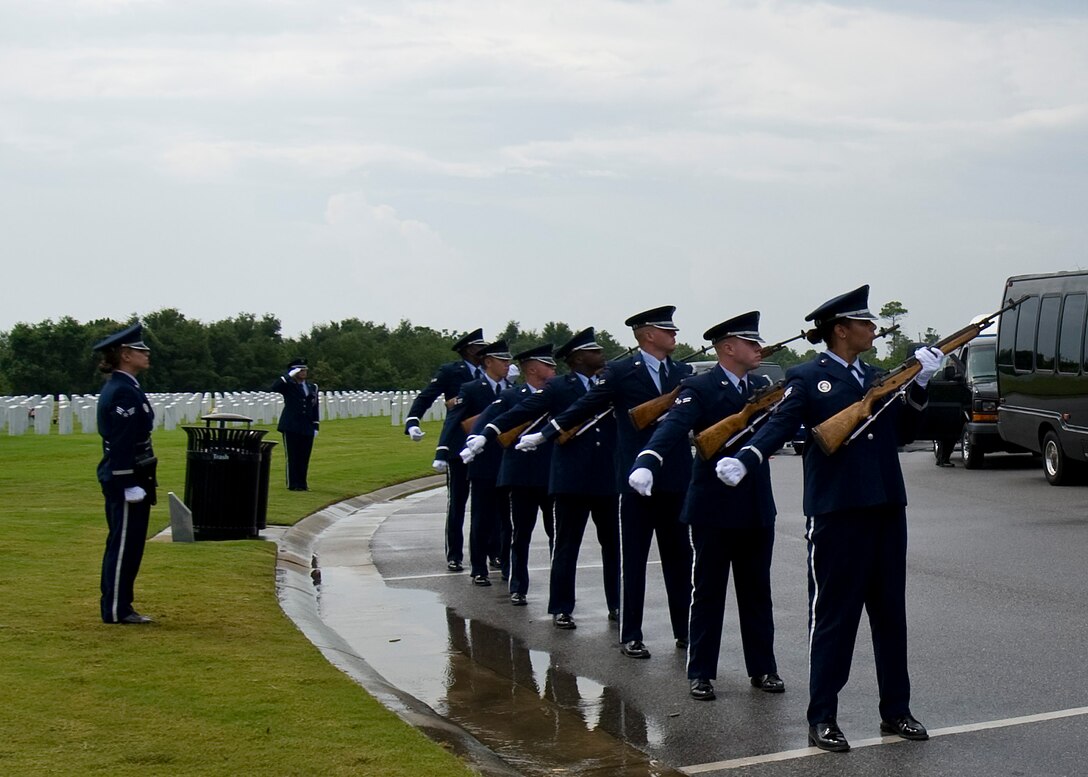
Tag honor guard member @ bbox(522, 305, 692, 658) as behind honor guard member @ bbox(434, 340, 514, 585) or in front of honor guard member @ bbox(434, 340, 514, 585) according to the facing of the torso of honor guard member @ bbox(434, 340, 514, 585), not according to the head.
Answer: in front

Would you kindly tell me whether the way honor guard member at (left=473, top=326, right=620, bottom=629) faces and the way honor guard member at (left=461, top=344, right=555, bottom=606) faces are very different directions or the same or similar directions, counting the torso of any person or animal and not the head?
same or similar directions

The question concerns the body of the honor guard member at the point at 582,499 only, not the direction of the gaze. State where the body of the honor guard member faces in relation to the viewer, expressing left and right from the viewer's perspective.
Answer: facing the viewer and to the right of the viewer

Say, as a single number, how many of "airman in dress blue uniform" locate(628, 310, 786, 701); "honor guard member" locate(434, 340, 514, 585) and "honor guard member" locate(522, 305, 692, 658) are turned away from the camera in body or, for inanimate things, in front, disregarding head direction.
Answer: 0

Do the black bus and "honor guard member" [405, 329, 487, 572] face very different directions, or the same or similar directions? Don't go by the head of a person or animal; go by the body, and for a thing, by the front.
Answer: same or similar directions

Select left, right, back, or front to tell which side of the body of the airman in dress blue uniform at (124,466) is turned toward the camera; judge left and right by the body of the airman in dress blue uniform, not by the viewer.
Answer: right

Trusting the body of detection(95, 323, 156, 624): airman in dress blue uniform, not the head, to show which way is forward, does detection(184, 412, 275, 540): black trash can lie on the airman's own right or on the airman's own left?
on the airman's own left

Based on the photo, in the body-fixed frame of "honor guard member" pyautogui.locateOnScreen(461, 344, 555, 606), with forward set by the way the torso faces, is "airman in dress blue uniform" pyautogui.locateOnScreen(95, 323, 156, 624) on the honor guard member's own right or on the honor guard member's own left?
on the honor guard member's own right

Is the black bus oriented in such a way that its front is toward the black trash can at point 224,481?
no

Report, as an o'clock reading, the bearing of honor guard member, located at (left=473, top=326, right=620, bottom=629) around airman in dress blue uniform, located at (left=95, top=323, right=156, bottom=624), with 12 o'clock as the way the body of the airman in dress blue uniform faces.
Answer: The honor guard member is roughly at 12 o'clock from the airman in dress blue uniform.

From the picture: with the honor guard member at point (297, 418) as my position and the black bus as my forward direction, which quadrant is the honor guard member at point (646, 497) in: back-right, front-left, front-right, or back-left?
front-right

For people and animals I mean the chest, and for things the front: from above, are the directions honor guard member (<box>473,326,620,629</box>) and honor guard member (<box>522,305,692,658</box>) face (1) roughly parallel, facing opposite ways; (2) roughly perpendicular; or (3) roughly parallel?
roughly parallel

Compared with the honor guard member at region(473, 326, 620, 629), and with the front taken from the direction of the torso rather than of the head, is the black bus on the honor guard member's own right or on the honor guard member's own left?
on the honor guard member's own left

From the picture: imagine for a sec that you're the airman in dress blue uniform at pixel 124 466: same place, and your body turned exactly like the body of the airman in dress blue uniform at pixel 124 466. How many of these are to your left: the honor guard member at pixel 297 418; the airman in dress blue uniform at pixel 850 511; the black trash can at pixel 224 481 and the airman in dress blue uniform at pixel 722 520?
2

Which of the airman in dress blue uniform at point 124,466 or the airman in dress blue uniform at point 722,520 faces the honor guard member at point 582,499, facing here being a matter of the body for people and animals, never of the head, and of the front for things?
the airman in dress blue uniform at point 124,466

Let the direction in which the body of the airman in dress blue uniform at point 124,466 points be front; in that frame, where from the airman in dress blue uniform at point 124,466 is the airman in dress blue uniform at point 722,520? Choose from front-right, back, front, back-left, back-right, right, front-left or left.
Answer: front-right
